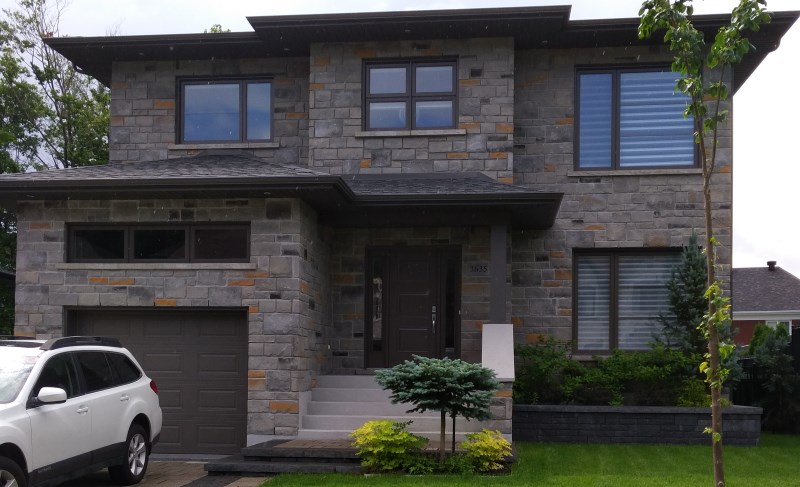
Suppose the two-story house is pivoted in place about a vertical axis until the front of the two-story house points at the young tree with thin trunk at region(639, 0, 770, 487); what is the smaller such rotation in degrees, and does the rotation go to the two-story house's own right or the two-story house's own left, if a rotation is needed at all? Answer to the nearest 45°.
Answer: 0° — it already faces it

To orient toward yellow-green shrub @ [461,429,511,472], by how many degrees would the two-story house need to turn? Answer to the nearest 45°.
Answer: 0° — it already faces it

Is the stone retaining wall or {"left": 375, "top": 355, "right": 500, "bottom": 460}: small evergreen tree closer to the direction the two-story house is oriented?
the small evergreen tree

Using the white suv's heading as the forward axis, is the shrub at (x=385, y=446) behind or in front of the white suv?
behind

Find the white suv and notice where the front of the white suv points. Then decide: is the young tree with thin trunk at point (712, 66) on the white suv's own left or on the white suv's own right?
on the white suv's own left

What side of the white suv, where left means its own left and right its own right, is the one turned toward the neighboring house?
back

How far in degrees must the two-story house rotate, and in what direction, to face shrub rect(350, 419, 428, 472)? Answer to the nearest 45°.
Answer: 0° — it already faces it

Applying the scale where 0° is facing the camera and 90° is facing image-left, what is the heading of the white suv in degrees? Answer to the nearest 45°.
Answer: approximately 45°
